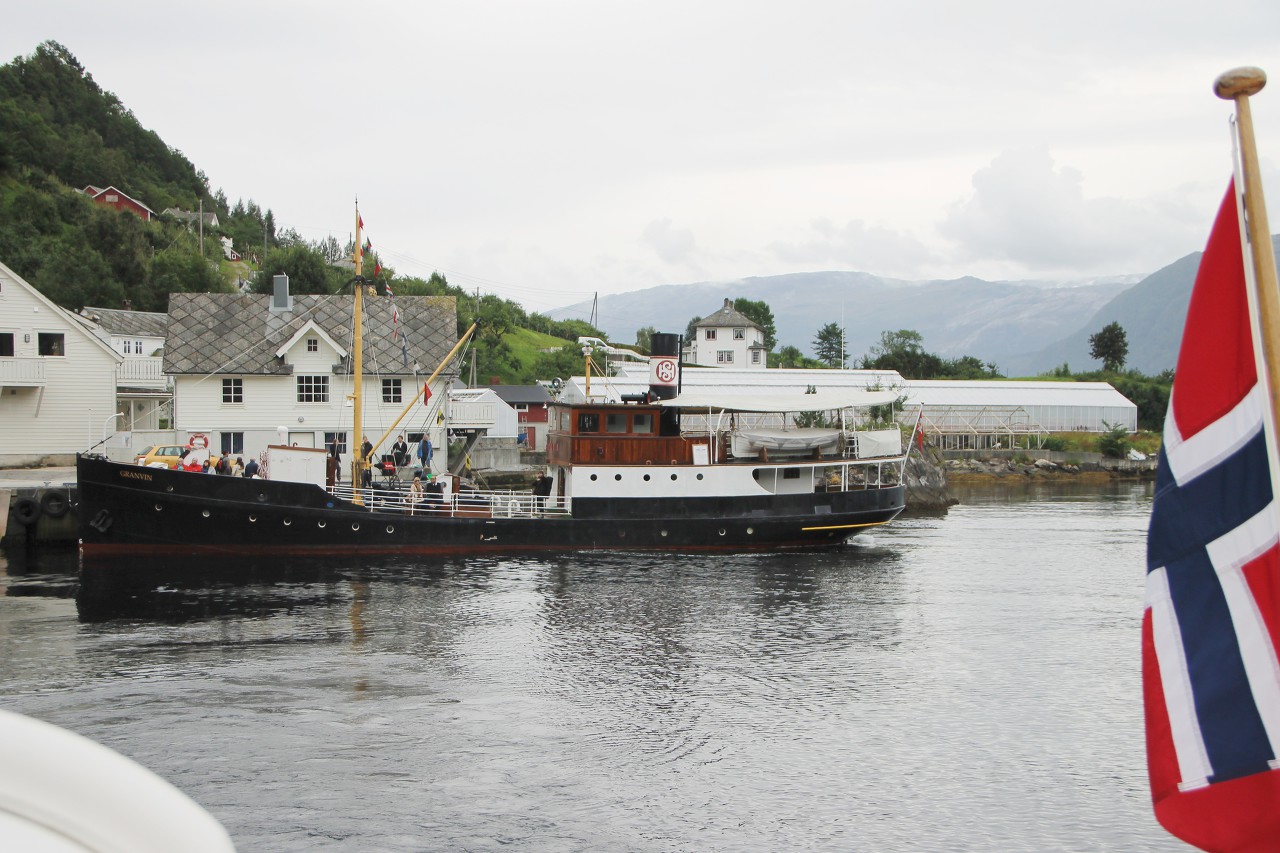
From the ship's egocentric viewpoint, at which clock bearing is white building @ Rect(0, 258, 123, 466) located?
The white building is roughly at 1 o'clock from the ship.

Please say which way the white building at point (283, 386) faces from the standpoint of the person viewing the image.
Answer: facing the viewer

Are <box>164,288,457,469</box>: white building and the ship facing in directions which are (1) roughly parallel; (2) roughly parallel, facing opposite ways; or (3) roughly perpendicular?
roughly perpendicular

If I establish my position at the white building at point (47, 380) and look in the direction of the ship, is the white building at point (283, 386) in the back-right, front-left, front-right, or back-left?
front-left

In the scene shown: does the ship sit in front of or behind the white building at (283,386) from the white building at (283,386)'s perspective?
in front

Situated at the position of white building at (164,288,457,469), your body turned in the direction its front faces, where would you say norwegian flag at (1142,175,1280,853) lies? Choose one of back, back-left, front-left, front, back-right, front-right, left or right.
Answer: front

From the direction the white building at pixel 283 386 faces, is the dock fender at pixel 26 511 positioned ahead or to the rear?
ahead

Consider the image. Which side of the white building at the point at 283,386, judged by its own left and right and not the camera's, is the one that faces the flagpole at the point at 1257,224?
front

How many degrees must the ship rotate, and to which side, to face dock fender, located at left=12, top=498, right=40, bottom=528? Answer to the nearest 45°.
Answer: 0° — it already faces it

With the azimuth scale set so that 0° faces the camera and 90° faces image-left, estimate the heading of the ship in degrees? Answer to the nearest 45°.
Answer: approximately 90°

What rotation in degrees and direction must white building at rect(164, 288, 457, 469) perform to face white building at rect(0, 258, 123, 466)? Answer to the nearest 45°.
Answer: approximately 90° to its right
